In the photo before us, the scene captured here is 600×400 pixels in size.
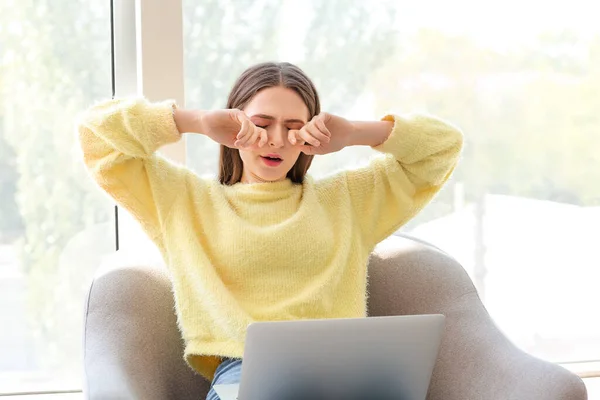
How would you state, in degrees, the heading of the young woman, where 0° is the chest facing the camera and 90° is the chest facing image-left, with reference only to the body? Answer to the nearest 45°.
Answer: approximately 0°
